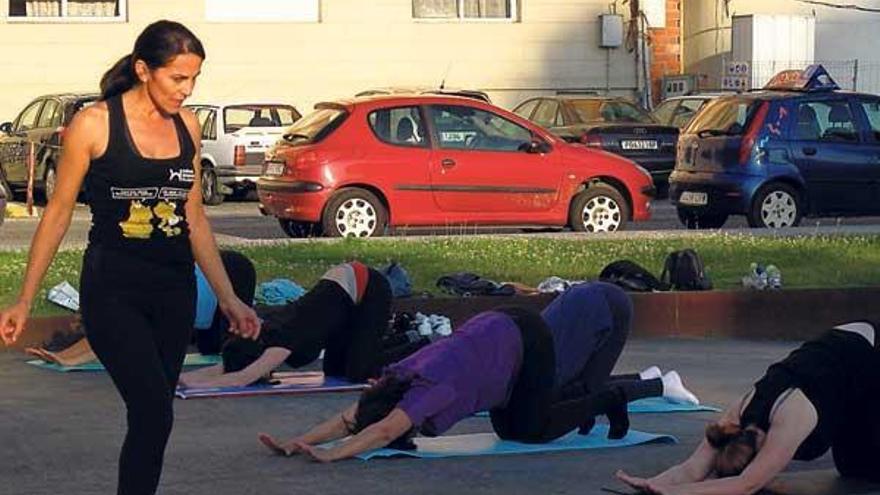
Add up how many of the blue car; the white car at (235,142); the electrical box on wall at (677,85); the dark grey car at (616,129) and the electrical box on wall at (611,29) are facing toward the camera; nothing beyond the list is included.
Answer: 2

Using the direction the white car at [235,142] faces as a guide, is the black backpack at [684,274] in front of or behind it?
behind

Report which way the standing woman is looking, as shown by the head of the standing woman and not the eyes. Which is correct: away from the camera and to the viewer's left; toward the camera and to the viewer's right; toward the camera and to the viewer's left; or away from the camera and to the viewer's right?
toward the camera and to the viewer's right

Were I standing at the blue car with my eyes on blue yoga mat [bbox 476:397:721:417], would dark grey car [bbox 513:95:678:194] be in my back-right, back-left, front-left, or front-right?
back-right

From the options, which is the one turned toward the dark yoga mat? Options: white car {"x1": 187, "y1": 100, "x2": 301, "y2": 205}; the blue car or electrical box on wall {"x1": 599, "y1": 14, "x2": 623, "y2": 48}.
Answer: the electrical box on wall

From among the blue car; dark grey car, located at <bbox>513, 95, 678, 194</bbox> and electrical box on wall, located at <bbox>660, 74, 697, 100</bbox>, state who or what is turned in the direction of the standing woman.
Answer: the electrical box on wall

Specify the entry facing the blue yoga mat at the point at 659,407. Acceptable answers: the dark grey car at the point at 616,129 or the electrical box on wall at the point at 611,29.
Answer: the electrical box on wall

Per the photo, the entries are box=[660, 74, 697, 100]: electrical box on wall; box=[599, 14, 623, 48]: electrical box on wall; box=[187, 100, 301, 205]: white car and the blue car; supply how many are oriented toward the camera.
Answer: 2

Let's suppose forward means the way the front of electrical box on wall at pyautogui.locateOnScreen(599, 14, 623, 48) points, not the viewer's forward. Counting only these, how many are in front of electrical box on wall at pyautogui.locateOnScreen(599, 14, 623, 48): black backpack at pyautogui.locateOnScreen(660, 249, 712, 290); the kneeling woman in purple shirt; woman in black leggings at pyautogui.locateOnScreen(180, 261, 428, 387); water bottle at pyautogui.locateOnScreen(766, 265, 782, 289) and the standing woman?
5

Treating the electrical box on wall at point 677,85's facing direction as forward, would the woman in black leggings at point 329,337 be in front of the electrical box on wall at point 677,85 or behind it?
in front

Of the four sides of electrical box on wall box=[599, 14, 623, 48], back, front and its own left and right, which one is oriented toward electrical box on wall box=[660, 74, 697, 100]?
left

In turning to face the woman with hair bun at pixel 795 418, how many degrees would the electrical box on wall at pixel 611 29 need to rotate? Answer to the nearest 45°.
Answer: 0° — it already faces them

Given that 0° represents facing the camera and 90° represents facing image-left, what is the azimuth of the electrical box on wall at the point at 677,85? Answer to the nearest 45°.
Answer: approximately 0°

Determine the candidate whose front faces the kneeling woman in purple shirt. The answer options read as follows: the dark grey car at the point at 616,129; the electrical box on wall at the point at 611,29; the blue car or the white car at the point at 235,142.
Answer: the electrical box on wall
